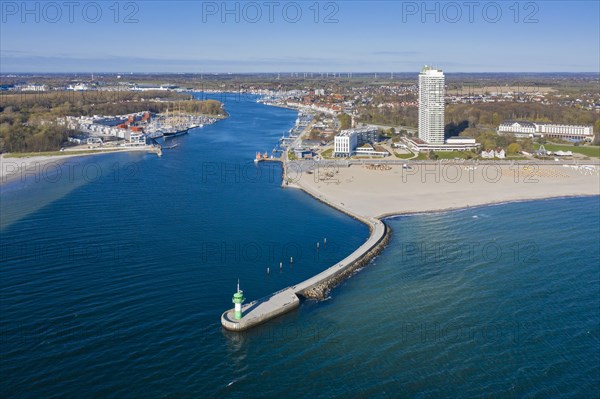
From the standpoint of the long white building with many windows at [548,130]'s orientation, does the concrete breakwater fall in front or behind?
in front

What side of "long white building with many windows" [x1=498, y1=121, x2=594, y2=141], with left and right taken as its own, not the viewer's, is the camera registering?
front

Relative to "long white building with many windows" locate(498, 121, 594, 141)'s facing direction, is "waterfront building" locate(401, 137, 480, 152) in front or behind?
in front

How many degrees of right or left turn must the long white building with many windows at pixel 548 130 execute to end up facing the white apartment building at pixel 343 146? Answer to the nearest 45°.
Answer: approximately 45° to its right

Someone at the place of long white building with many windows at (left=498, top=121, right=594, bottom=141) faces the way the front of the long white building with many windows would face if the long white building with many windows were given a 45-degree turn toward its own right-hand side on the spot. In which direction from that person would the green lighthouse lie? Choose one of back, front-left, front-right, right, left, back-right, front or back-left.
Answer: front-left
